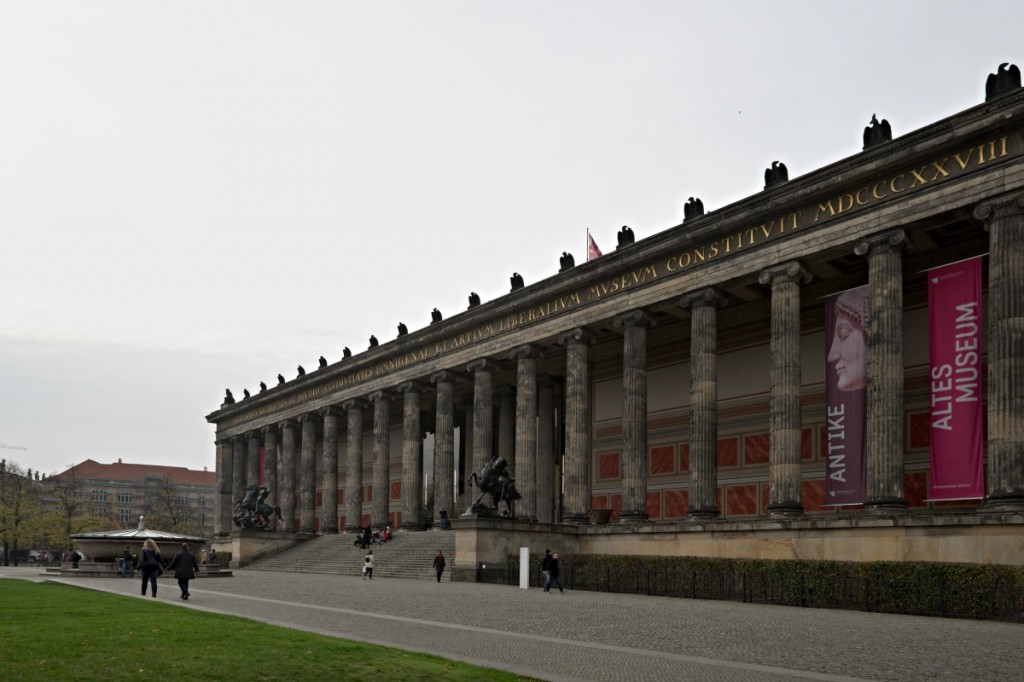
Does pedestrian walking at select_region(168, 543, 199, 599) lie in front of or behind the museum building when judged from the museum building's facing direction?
in front

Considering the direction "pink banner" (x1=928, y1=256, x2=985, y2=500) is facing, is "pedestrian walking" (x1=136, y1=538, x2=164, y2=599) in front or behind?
in front

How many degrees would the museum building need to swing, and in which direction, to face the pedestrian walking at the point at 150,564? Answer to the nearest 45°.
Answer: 0° — it already faces them

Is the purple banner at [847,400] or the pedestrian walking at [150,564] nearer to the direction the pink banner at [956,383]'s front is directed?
the pedestrian walking

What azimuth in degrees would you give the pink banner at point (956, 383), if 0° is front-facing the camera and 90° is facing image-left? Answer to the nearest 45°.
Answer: approximately 45°
